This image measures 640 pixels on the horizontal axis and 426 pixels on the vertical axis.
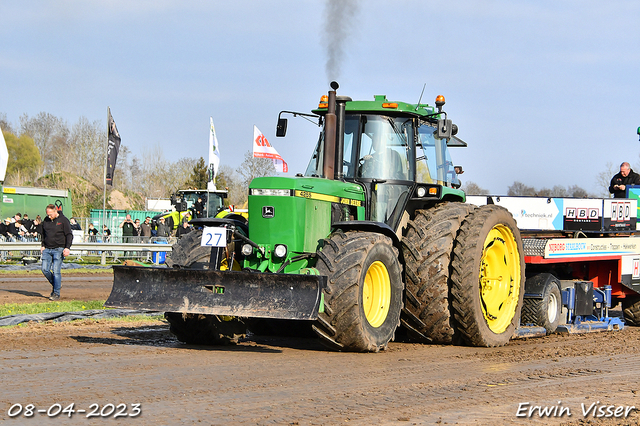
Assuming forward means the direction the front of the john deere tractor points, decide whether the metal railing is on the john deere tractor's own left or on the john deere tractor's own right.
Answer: on the john deere tractor's own right

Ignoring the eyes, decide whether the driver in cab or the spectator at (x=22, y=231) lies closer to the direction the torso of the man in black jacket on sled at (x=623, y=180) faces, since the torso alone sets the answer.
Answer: the driver in cab

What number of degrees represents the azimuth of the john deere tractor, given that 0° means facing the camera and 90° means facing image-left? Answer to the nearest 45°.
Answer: approximately 45°

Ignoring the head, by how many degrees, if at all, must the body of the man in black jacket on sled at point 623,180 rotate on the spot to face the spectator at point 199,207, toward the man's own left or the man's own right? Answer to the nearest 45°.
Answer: approximately 90° to the man's own right

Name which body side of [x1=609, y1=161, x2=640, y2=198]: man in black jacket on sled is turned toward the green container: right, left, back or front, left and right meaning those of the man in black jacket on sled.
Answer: right

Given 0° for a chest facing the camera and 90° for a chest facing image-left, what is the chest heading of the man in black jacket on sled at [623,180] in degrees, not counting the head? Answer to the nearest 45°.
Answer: approximately 45°

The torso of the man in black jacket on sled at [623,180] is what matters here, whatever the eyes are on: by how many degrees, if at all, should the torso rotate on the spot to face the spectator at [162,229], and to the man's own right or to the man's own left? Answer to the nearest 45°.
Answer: approximately 90° to the man's own right

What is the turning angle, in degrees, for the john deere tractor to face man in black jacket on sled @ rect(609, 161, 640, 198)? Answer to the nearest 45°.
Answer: approximately 180°
